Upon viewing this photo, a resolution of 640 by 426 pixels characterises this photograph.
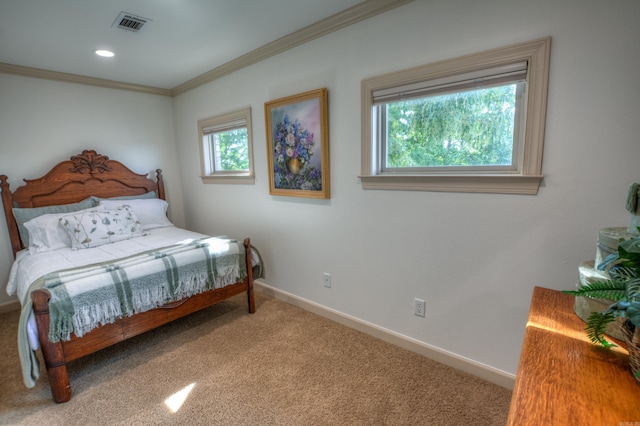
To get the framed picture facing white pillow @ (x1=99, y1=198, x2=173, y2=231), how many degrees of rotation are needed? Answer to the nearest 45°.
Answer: approximately 90° to its right

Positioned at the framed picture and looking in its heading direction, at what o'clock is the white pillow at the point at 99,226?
The white pillow is roughly at 2 o'clock from the framed picture.

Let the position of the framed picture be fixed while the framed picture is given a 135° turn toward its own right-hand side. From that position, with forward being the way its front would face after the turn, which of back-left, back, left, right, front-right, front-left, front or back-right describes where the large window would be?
back-right

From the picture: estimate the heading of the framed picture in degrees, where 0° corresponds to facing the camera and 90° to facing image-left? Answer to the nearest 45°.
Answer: approximately 45°

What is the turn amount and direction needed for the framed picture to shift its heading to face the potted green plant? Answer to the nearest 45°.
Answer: approximately 90° to its left

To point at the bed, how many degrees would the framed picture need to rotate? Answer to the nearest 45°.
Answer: approximately 45° to its right

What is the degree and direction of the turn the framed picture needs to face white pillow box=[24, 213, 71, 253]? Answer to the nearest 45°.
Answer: approximately 45° to its right
